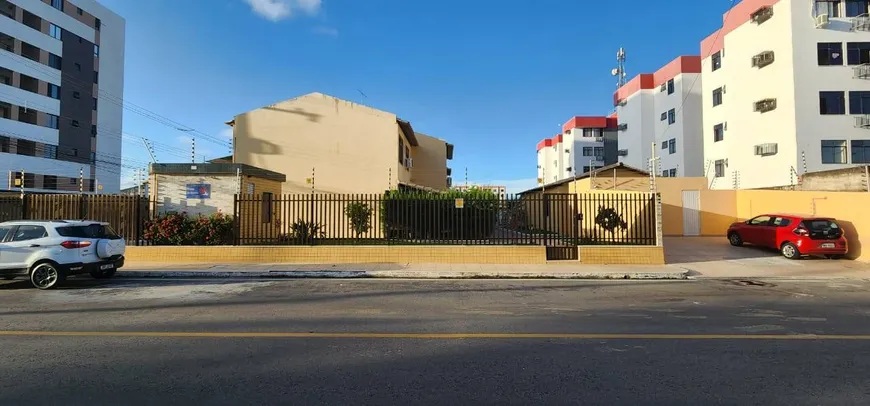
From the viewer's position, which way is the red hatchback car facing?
facing away from the viewer and to the left of the viewer

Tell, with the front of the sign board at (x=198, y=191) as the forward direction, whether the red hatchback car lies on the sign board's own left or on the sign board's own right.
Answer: on the sign board's own left
